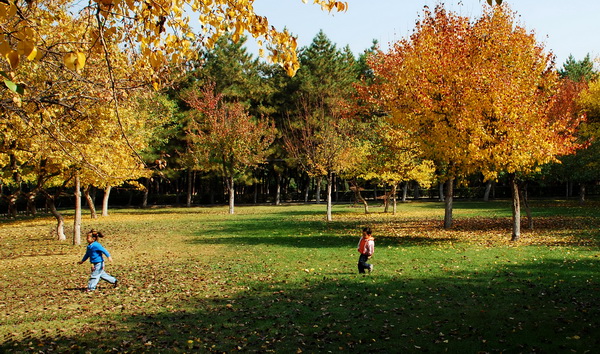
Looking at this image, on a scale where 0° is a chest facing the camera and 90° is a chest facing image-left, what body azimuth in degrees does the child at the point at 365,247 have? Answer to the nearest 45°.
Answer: approximately 45°

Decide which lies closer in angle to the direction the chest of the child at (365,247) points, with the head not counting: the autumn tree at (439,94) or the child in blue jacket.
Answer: the child in blue jacket

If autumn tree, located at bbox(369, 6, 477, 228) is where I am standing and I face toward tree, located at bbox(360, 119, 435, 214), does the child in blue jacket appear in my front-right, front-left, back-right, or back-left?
back-left

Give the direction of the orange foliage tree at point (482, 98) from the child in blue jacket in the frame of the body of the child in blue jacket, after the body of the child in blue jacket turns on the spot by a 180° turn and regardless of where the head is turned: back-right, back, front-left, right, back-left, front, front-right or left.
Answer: front

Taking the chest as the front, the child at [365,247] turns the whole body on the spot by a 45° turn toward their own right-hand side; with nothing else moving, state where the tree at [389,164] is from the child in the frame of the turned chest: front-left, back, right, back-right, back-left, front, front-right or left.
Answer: right
